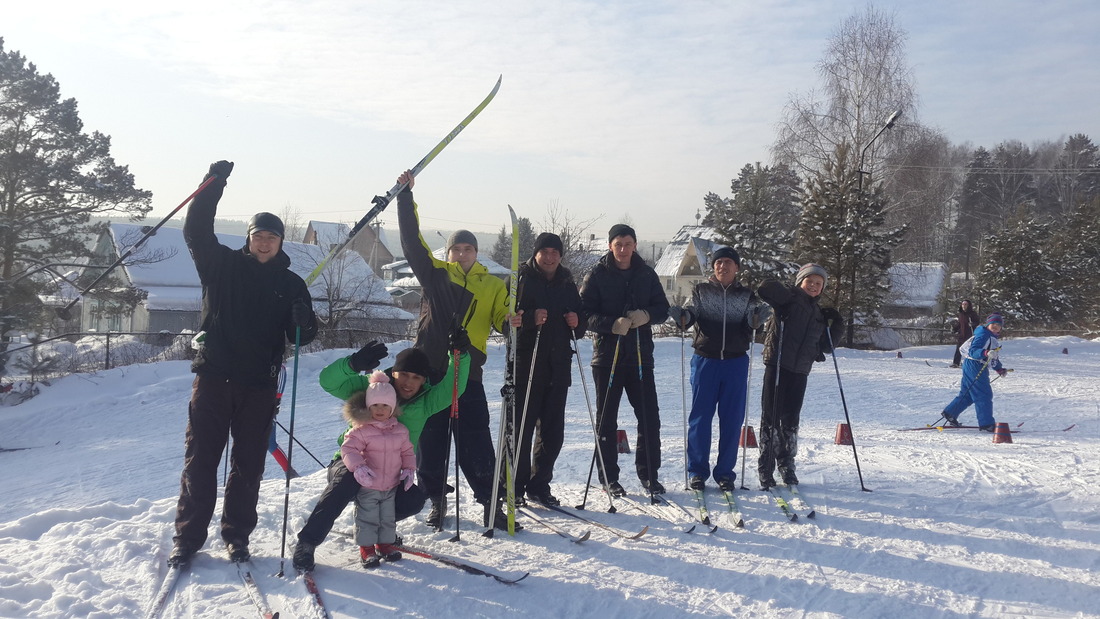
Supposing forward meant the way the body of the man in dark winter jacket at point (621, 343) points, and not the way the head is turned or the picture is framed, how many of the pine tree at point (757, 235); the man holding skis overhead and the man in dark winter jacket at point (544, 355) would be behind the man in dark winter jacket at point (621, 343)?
1

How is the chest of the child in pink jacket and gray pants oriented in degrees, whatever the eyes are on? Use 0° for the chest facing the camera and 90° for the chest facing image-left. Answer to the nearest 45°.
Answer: approximately 0°

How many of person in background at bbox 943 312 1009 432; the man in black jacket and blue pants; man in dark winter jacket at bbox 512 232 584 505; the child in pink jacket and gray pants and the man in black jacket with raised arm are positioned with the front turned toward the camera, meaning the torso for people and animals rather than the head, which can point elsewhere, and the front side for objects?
4

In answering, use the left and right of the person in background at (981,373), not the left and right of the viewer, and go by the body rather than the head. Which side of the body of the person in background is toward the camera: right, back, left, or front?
right

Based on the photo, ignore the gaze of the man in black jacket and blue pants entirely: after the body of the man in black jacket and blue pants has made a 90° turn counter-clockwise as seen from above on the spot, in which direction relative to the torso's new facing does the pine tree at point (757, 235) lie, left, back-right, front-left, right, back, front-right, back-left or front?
left

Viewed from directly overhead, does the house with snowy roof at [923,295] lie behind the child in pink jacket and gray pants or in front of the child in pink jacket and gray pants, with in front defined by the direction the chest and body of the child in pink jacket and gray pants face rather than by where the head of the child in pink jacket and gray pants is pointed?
behind
